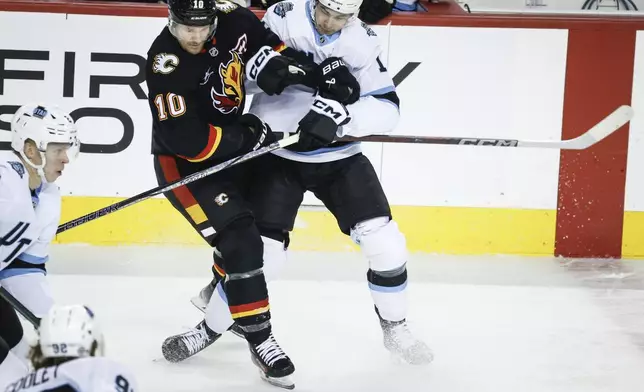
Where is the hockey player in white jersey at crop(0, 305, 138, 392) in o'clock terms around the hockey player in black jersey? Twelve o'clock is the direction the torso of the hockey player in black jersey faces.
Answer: The hockey player in white jersey is roughly at 2 o'clock from the hockey player in black jersey.

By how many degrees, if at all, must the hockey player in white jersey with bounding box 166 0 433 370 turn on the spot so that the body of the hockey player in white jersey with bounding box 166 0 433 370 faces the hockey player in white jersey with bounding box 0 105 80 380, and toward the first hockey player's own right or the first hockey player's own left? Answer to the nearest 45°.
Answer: approximately 45° to the first hockey player's own right

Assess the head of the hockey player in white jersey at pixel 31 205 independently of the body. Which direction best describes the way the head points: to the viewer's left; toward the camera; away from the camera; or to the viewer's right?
to the viewer's right

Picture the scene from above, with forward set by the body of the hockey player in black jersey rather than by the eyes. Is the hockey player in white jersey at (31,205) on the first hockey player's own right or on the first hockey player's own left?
on the first hockey player's own right

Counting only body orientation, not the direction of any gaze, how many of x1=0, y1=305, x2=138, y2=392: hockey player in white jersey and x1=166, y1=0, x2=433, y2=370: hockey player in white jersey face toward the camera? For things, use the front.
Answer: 1

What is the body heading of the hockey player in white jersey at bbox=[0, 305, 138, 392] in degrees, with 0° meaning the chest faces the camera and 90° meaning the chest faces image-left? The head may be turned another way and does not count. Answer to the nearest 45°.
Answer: approximately 225°

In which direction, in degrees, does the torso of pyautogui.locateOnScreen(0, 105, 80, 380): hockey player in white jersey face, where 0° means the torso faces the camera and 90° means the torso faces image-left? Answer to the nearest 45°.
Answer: approximately 315°
